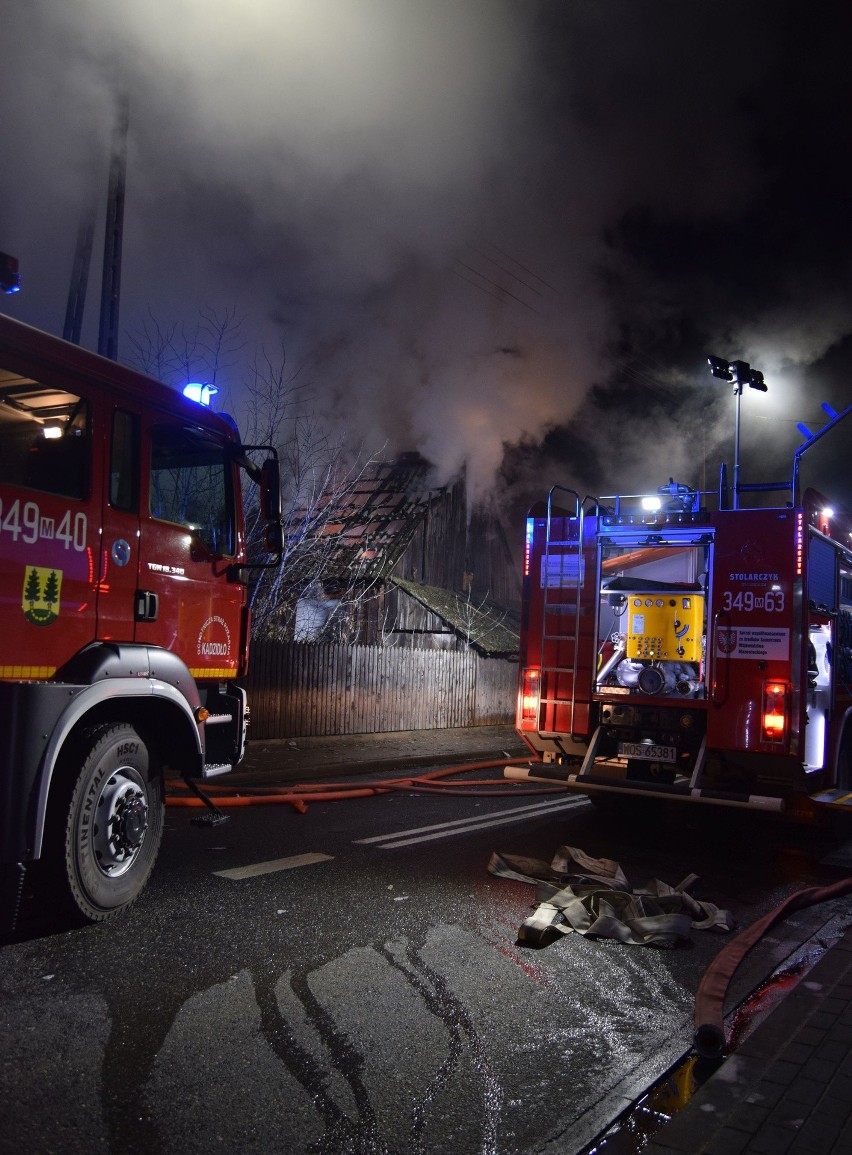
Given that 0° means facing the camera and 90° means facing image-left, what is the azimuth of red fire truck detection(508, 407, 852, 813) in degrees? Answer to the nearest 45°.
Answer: approximately 225°

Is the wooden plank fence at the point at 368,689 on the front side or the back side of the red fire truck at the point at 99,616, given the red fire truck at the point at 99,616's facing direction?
on the front side

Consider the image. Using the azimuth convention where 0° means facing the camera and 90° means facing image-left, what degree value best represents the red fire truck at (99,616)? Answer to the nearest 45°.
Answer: approximately 225°

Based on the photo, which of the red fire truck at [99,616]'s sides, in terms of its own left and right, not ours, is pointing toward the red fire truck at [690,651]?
front

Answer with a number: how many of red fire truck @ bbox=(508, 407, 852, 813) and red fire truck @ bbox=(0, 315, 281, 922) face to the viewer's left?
0

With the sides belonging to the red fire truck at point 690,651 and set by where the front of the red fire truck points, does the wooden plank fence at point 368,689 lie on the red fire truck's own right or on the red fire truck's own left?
on the red fire truck's own left

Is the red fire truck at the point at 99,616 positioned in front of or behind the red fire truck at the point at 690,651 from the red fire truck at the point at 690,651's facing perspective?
behind
